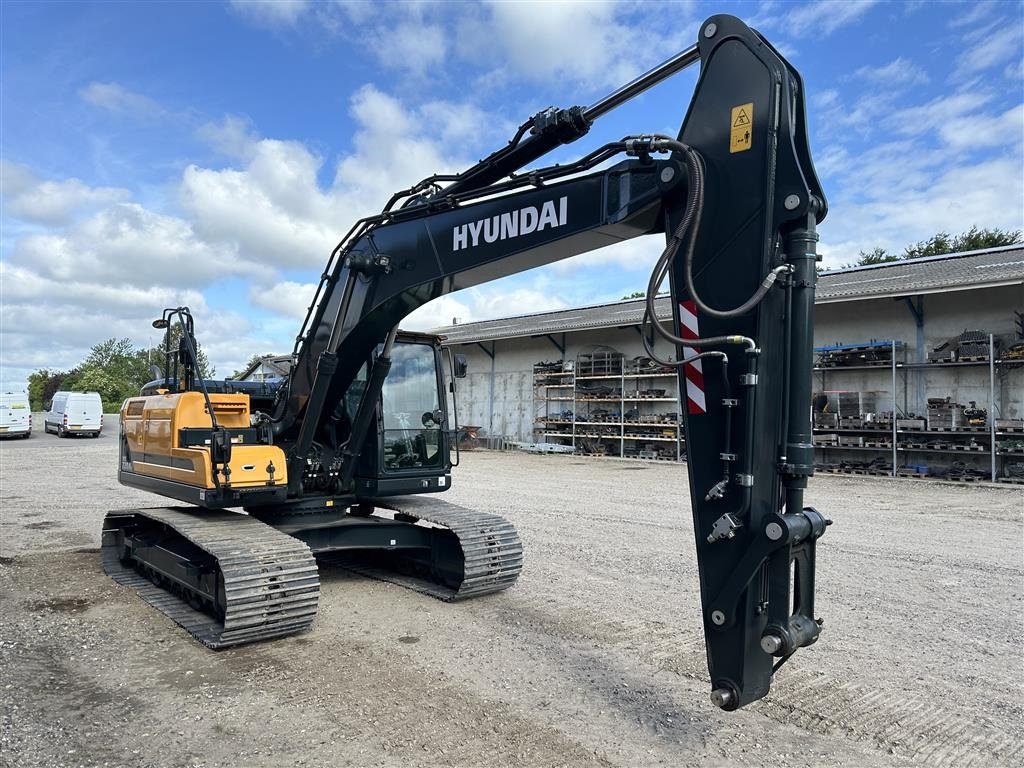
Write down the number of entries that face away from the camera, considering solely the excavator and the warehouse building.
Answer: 0

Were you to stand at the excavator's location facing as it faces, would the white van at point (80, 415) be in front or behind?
behind

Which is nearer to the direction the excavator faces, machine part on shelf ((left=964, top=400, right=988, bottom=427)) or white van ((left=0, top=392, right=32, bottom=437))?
the machine part on shelf

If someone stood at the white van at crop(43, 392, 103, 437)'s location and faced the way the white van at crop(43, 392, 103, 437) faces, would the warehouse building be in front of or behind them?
behind

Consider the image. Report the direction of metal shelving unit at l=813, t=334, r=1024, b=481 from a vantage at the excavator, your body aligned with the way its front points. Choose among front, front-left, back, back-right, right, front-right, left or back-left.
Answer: left

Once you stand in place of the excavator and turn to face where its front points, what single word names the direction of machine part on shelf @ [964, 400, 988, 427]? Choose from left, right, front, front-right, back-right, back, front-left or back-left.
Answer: left

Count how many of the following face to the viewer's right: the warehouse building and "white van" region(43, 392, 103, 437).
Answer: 0

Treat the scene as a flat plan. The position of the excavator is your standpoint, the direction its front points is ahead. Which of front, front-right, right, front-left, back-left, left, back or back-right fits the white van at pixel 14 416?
back

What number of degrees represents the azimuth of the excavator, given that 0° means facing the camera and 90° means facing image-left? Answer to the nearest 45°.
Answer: approximately 315°
